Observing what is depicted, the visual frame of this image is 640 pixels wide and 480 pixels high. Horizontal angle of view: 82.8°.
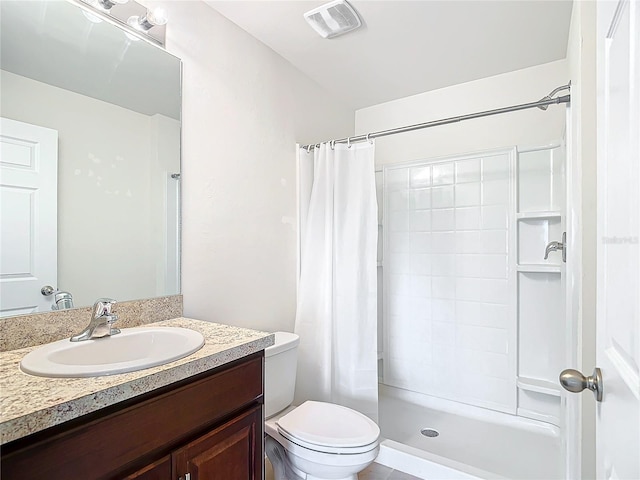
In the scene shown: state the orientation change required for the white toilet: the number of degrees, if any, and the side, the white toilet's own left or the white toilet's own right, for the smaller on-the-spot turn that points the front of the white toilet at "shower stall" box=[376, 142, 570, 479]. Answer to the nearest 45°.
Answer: approximately 90° to the white toilet's own left

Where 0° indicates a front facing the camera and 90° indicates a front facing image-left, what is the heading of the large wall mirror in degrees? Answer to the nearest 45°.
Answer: approximately 315°

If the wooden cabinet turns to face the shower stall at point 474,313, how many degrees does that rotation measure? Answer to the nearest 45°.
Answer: approximately 45° to its left

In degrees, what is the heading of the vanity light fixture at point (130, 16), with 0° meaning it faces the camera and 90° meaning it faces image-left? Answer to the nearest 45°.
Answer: approximately 315°

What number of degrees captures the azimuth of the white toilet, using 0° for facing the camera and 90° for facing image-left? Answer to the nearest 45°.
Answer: approximately 315°
